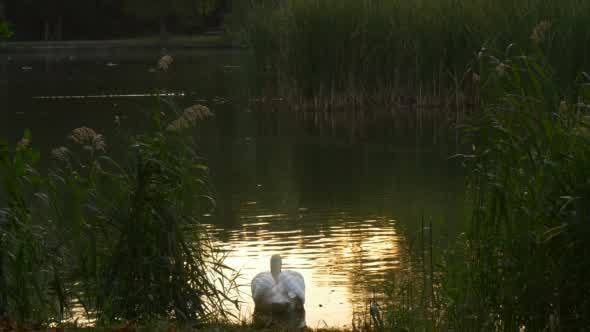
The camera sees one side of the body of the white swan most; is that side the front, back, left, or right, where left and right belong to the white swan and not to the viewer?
back
